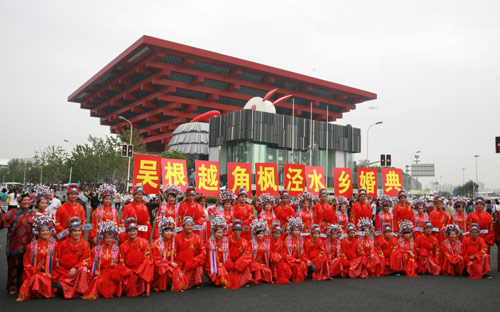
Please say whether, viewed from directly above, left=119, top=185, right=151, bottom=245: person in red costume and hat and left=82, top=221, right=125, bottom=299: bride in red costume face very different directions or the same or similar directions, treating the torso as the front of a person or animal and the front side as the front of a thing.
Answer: same or similar directions

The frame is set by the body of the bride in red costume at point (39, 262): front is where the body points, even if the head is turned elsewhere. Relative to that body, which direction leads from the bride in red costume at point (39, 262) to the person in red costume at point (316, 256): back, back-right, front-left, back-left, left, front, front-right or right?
left

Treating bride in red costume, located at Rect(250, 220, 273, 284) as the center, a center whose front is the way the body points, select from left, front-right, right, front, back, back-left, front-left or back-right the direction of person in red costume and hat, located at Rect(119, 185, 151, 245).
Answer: right

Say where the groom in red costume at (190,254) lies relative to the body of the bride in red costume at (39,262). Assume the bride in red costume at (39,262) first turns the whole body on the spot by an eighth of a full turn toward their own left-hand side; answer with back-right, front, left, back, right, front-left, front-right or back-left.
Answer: front-left

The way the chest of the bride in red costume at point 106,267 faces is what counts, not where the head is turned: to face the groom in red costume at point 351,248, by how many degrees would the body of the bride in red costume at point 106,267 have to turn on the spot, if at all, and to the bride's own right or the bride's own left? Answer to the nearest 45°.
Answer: approximately 90° to the bride's own left

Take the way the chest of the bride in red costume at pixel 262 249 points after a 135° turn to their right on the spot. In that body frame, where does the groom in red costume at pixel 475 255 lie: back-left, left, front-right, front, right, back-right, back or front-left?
back-right

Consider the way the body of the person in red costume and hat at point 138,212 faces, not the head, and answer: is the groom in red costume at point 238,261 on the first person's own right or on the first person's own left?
on the first person's own left

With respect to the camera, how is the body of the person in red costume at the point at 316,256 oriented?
toward the camera

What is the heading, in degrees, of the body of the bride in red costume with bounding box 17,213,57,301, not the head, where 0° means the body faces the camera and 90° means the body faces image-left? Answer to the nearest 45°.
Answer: approximately 0°

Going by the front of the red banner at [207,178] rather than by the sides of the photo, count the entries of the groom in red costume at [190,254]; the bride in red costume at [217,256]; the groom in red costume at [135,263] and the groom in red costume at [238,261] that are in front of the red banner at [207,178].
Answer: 4

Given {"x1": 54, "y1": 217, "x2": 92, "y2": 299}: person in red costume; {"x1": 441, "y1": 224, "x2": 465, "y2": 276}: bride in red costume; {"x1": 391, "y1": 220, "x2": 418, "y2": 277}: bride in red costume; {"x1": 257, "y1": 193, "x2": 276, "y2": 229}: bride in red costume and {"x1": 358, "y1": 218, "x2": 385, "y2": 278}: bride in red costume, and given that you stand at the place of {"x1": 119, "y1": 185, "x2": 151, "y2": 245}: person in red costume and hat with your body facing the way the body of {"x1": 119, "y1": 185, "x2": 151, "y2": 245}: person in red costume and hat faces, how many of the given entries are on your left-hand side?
4

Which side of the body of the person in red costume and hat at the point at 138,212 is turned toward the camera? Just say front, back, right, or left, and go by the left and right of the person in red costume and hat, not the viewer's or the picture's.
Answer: front

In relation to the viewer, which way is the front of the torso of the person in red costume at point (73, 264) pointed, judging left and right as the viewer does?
facing the viewer

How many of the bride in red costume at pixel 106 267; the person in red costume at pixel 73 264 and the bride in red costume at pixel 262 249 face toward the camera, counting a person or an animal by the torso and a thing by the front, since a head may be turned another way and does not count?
3

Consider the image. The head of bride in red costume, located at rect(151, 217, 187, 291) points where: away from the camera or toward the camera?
toward the camera

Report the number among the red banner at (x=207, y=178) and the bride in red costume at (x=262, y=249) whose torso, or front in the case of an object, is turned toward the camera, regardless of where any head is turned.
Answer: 2
